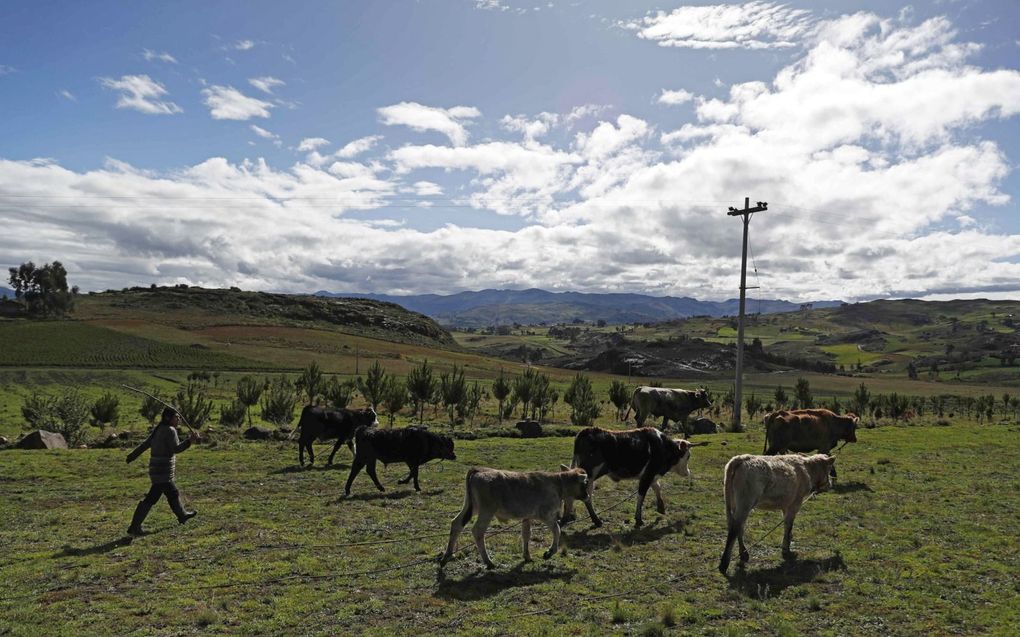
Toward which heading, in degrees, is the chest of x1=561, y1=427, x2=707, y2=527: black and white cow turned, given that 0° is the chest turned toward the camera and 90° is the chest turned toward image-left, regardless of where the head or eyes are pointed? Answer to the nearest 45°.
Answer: approximately 270°

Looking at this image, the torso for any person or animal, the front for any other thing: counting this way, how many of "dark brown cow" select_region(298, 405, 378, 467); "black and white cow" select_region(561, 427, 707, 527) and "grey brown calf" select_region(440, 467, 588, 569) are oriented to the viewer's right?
3

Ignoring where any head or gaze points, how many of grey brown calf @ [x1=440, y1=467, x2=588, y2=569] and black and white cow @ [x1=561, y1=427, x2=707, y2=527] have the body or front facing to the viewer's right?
2

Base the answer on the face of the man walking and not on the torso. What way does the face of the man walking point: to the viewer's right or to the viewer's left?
to the viewer's right

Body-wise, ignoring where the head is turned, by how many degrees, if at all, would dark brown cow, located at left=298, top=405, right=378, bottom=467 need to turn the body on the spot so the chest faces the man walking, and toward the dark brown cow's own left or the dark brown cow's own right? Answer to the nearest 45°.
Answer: approximately 90° to the dark brown cow's own right

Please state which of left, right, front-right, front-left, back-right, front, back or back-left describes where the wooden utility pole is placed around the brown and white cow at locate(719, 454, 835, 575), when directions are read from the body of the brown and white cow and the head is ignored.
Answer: front-left

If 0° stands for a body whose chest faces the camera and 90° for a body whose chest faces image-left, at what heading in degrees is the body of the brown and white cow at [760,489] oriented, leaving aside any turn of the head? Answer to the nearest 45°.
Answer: approximately 225°

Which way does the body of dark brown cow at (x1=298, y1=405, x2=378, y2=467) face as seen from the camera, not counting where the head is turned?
to the viewer's right

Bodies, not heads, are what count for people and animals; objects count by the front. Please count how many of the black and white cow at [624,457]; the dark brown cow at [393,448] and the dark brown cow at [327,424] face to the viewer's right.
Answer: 3

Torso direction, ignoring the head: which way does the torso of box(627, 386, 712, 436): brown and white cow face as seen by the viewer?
to the viewer's right
